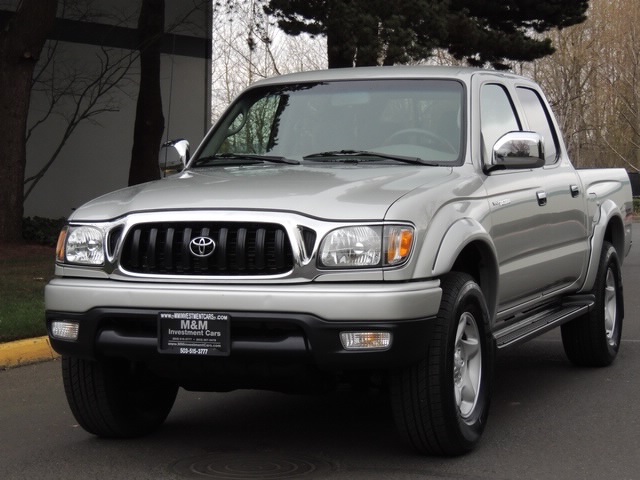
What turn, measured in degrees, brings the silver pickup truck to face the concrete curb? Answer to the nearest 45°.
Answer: approximately 90° to its right

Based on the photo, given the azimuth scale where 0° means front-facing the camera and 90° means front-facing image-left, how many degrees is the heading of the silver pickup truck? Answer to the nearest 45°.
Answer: approximately 45°

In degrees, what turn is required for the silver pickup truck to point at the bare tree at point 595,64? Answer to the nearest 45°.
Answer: approximately 135° to its right

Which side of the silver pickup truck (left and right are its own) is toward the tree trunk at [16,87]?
right

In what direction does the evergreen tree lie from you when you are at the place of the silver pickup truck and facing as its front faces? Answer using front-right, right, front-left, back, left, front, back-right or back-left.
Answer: back-right
